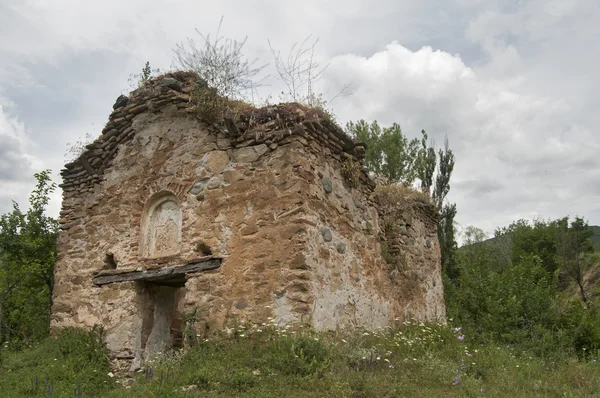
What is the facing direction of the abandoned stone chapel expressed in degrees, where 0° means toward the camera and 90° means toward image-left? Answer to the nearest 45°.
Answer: approximately 45°

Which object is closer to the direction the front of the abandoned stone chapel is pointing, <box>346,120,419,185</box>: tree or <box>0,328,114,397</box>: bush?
the bush

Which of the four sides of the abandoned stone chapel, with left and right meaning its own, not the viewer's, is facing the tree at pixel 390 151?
back

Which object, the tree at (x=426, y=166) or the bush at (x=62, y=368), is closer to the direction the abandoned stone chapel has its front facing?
the bush

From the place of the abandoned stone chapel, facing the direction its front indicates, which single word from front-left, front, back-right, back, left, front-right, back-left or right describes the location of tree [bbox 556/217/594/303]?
back

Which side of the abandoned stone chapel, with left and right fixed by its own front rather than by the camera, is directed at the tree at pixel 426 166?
back

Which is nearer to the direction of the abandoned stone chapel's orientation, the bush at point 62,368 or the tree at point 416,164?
the bush

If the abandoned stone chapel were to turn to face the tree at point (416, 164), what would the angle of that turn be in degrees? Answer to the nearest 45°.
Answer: approximately 180°

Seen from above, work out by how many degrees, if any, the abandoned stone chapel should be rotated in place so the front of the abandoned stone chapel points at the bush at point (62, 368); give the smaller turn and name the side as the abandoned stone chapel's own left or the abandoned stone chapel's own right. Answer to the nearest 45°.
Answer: approximately 45° to the abandoned stone chapel's own right
